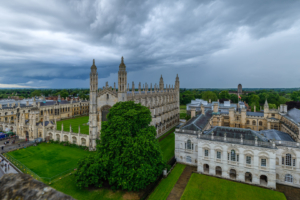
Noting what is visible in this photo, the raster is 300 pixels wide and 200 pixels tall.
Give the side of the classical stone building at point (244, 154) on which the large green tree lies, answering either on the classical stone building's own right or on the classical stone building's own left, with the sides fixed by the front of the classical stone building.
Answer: on the classical stone building's own right

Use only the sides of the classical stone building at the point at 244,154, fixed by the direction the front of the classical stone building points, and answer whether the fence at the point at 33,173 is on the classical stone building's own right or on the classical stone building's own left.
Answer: on the classical stone building's own right

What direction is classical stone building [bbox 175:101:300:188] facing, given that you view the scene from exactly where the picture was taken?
facing the viewer
